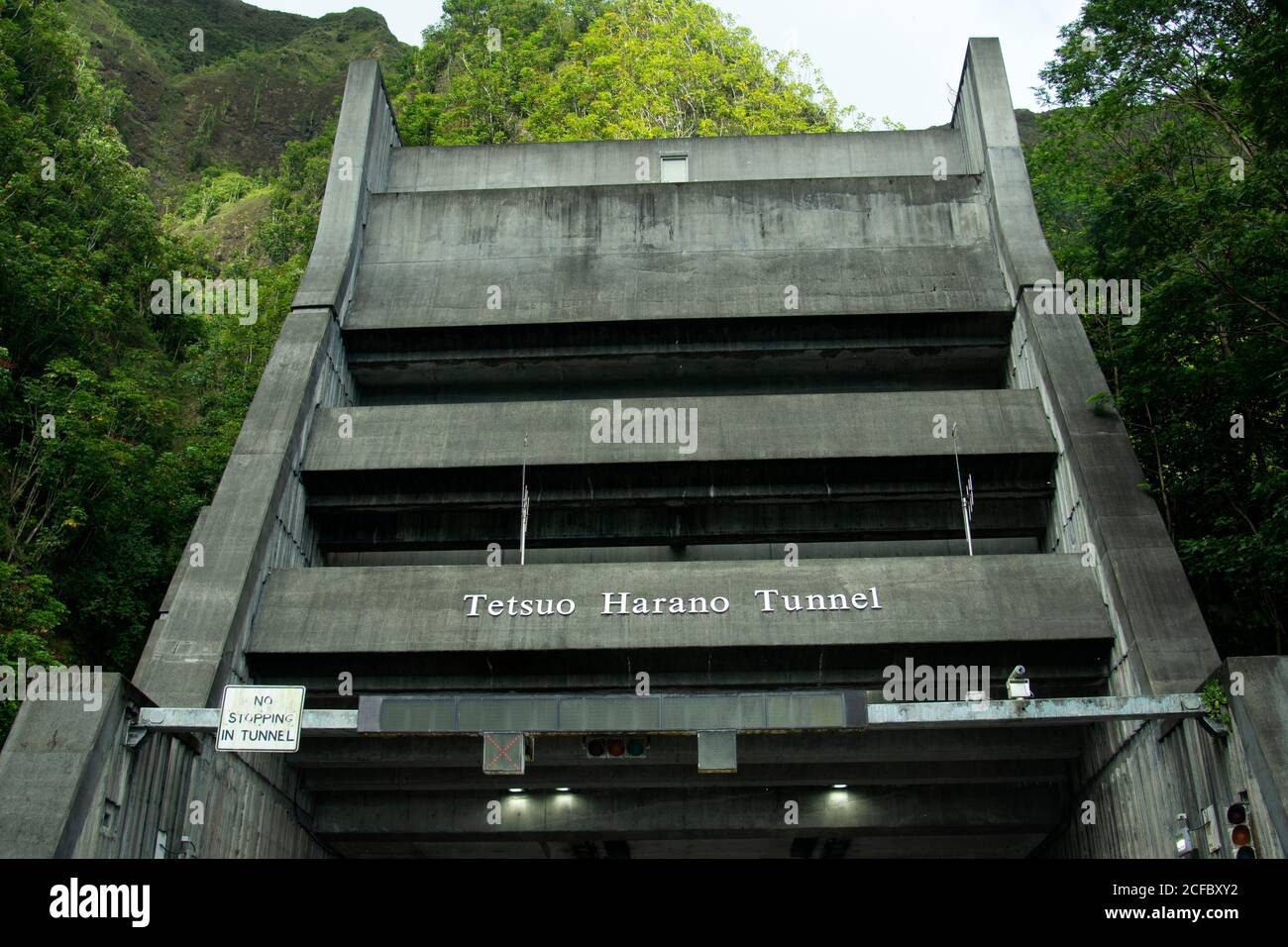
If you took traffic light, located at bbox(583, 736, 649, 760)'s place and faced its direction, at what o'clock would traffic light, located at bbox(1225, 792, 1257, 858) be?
traffic light, located at bbox(1225, 792, 1257, 858) is roughly at 10 o'clock from traffic light, located at bbox(583, 736, 649, 760).

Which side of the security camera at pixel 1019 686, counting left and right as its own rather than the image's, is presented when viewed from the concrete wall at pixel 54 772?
right

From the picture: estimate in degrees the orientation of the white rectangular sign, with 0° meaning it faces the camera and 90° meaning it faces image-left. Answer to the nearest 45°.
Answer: approximately 0°

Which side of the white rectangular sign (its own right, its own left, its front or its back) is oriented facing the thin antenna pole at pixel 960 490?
left

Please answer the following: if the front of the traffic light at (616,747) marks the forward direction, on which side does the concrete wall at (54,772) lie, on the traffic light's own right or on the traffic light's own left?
on the traffic light's own right

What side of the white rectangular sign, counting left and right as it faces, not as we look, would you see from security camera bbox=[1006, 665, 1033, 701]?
left

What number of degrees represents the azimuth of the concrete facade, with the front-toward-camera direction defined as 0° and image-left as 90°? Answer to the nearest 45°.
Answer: approximately 0°

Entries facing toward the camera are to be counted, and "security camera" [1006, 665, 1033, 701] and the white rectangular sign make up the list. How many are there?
2
